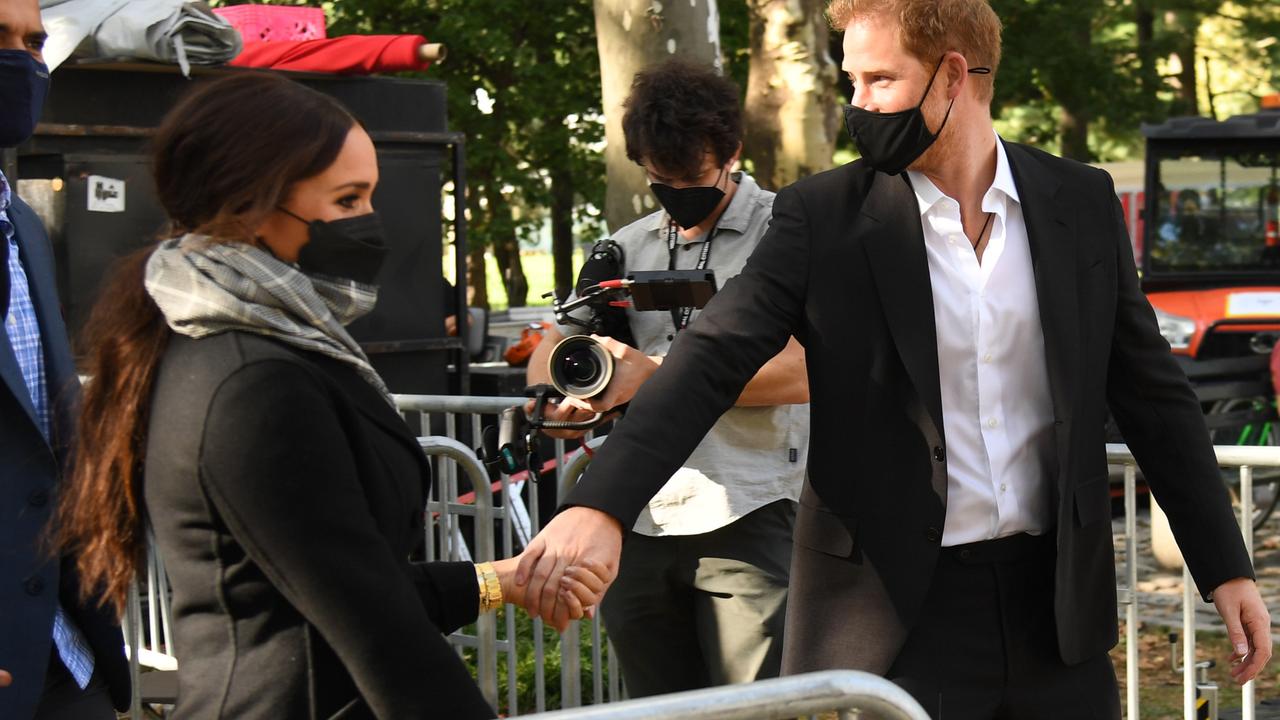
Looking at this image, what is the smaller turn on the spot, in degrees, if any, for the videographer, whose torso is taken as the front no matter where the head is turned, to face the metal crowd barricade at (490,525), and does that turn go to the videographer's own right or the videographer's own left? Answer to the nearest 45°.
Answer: approximately 90° to the videographer's own right

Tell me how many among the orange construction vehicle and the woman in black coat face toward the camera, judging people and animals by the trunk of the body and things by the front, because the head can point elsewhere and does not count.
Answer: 1

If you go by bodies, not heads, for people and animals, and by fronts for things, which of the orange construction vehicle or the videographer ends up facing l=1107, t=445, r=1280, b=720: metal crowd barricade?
the orange construction vehicle

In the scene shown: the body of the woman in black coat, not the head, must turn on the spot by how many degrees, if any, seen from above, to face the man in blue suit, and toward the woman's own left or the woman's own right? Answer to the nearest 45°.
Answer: approximately 135° to the woman's own left

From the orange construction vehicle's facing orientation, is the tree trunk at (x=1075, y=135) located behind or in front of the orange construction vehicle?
behind

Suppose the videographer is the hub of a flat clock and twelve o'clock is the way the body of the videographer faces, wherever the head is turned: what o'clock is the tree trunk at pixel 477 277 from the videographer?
The tree trunk is roughly at 4 o'clock from the videographer.

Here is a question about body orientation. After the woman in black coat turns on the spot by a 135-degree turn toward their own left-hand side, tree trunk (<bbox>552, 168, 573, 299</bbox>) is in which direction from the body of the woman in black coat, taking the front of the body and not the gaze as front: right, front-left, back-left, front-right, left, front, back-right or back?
front-right

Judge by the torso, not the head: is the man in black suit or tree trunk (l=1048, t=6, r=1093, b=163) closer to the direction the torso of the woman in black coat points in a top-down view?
the man in black suit

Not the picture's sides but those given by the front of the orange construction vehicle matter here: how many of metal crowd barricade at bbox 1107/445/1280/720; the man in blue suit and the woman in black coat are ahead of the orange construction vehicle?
3

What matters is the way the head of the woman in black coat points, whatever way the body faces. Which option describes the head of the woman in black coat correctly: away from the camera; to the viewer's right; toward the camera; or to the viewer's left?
to the viewer's right
